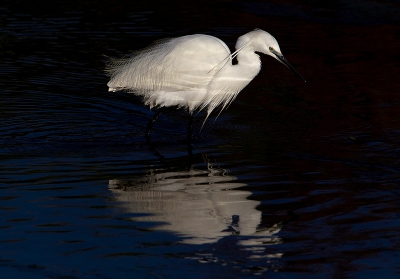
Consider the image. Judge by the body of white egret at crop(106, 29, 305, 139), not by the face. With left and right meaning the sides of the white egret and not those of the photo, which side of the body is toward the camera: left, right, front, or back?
right
